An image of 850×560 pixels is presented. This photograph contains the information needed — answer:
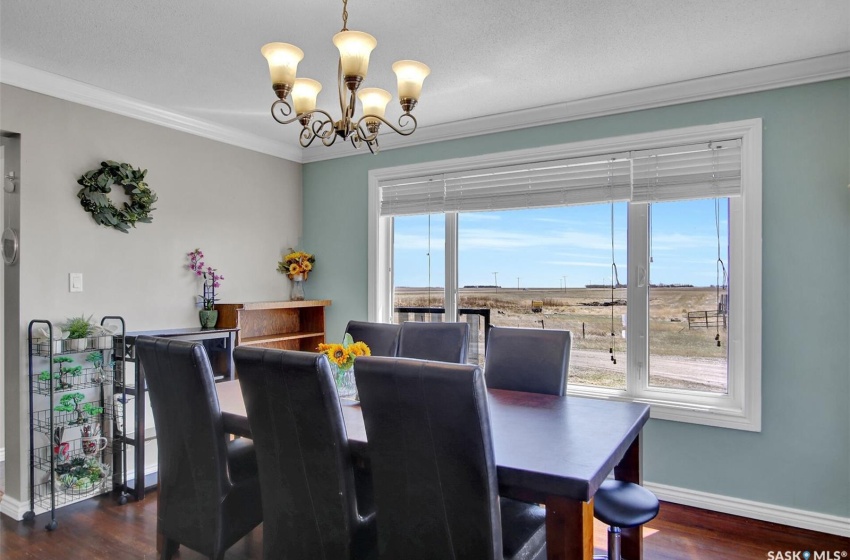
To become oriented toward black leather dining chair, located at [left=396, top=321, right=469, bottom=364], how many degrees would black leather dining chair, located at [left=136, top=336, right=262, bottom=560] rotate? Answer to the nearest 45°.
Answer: approximately 45° to its right

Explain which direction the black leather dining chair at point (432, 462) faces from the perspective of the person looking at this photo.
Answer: facing away from the viewer and to the right of the viewer

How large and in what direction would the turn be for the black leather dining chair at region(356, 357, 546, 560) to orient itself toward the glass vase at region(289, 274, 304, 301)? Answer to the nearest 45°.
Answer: approximately 90° to its left

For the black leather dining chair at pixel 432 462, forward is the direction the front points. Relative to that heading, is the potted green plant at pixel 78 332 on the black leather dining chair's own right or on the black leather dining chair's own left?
on the black leather dining chair's own left

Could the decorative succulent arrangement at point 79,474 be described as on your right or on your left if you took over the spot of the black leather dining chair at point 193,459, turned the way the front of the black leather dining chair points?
on your left

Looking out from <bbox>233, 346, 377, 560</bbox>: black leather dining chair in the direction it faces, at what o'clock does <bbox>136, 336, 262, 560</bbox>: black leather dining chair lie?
<bbox>136, 336, 262, 560</bbox>: black leather dining chair is roughly at 9 o'clock from <bbox>233, 346, 377, 560</bbox>: black leather dining chair.

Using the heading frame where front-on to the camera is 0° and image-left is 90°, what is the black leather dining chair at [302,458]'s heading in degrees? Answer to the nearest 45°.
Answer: approximately 225°

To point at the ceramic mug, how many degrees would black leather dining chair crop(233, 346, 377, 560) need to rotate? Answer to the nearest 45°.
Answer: approximately 90° to its left

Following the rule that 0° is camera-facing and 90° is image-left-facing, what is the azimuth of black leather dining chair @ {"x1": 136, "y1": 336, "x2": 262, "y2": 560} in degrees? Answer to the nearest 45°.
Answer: approximately 225°

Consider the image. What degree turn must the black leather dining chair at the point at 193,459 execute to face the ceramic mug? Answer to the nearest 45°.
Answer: approximately 90° to its left

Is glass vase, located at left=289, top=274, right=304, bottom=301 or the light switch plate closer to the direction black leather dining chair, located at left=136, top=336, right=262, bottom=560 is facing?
the glass vase
